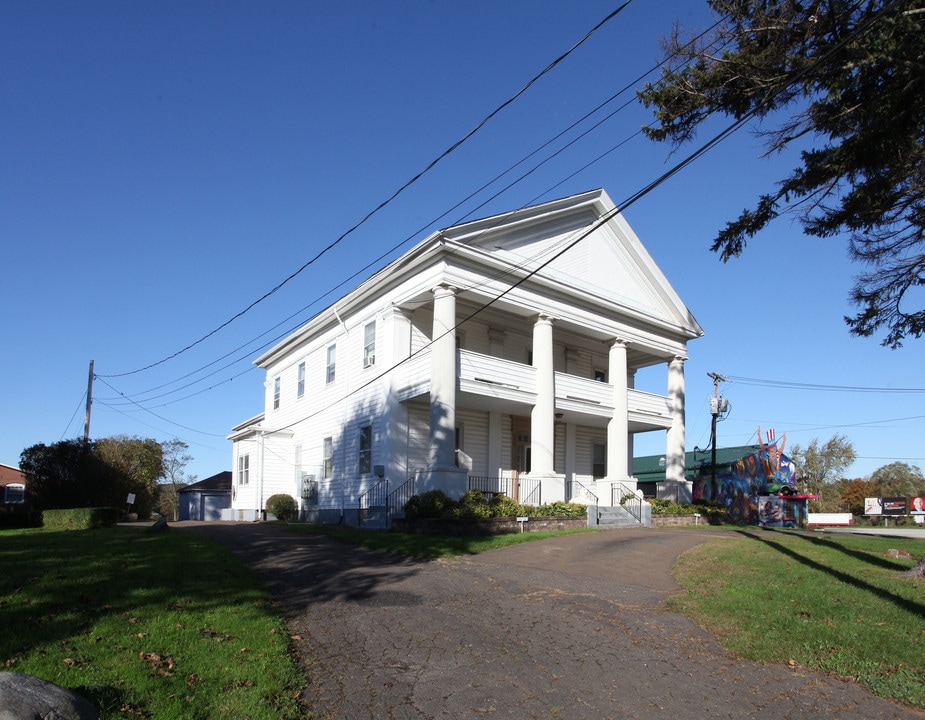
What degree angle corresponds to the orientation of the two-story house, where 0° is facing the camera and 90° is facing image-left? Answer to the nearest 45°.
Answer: approximately 315°

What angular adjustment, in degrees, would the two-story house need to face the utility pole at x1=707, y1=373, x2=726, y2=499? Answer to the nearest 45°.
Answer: approximately 90° to its left

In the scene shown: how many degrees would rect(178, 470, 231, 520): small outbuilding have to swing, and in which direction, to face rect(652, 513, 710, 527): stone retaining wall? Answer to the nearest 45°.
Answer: approximately 45° to its left

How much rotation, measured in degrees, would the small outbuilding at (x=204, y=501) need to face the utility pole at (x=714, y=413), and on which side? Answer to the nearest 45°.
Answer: approximately 45° to its left

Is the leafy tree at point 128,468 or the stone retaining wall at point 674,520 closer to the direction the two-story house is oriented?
the stone retaining wall

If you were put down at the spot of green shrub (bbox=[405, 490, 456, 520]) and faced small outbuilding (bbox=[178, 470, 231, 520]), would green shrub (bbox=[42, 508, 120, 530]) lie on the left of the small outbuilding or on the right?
left

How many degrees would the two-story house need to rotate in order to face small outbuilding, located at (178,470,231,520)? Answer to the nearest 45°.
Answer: approximately 180°

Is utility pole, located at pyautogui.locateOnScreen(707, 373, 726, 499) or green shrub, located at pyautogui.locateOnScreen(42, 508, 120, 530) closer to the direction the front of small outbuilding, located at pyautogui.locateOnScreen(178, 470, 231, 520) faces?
the green shrub

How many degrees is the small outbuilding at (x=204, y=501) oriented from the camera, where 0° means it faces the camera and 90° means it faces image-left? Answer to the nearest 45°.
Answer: approximately 0°

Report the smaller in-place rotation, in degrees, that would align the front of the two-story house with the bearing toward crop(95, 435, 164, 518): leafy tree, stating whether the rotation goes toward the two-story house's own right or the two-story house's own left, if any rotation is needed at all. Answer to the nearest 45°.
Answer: approximately 180°
